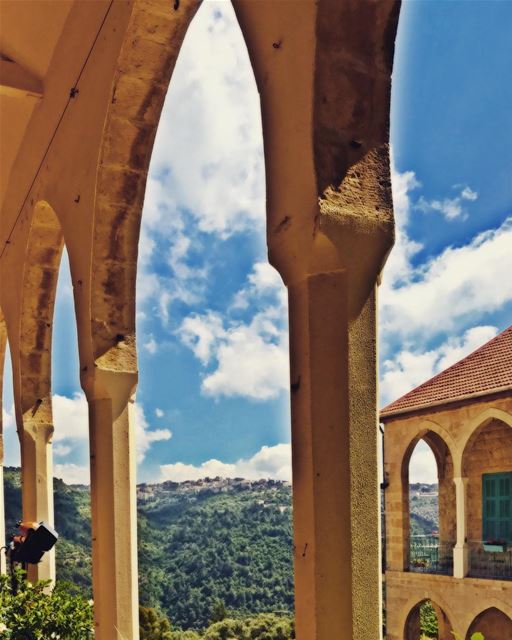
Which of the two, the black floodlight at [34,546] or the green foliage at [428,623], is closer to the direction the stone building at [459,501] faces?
the black floodlight

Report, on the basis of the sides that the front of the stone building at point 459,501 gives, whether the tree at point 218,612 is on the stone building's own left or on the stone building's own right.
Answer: on the stone building's own right

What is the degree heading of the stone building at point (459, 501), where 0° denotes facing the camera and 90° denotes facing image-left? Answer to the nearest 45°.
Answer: approximately 45°

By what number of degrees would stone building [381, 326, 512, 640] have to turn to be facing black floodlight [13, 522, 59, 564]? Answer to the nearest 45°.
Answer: approximately 45° to its left

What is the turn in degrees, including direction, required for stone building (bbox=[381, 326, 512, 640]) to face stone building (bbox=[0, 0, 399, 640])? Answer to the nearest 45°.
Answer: approximately 45° to its left

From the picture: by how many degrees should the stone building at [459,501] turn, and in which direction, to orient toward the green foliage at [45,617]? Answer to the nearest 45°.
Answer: approximately 45° to its left
